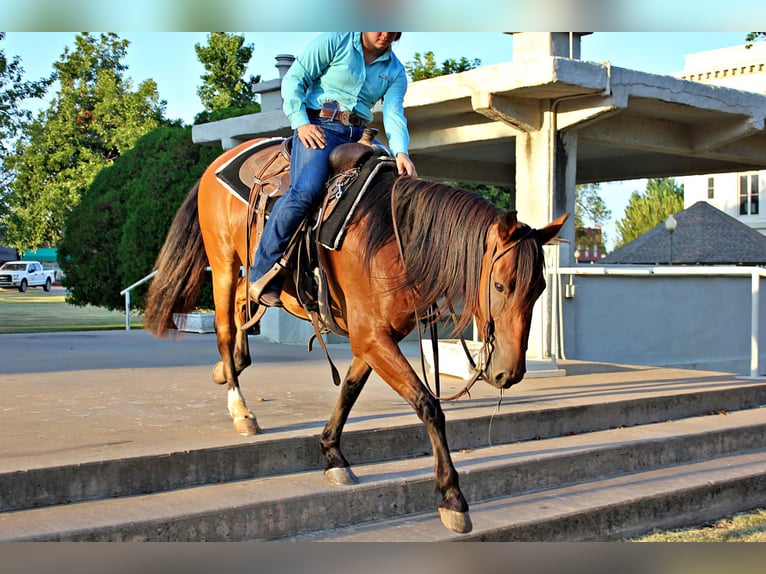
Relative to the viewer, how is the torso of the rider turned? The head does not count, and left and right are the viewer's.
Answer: facing the viewer and to the right of the viewer

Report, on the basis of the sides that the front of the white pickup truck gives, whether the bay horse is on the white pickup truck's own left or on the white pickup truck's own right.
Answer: on the white pickup truck's own left

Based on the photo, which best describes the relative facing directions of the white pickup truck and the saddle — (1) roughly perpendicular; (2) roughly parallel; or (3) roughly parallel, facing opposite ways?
roughly perpendicular

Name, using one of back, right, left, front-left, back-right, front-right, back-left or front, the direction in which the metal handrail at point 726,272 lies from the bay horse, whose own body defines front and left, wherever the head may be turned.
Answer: left

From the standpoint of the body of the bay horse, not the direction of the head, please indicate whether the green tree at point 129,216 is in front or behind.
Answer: behind

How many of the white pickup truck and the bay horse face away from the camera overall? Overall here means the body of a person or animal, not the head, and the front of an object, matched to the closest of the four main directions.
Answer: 0

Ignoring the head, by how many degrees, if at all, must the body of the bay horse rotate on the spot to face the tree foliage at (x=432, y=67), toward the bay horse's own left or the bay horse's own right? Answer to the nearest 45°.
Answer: approximately 135° to the bay horse's own left

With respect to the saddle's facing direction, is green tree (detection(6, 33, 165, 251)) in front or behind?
behind

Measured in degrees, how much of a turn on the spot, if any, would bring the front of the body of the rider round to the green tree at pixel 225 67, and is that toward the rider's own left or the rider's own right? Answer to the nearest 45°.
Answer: approximately 135° to the rider's own left

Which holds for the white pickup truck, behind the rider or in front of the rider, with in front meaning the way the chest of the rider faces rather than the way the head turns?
behind

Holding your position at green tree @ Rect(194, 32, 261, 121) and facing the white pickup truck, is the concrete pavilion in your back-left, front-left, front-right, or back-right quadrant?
back-left
